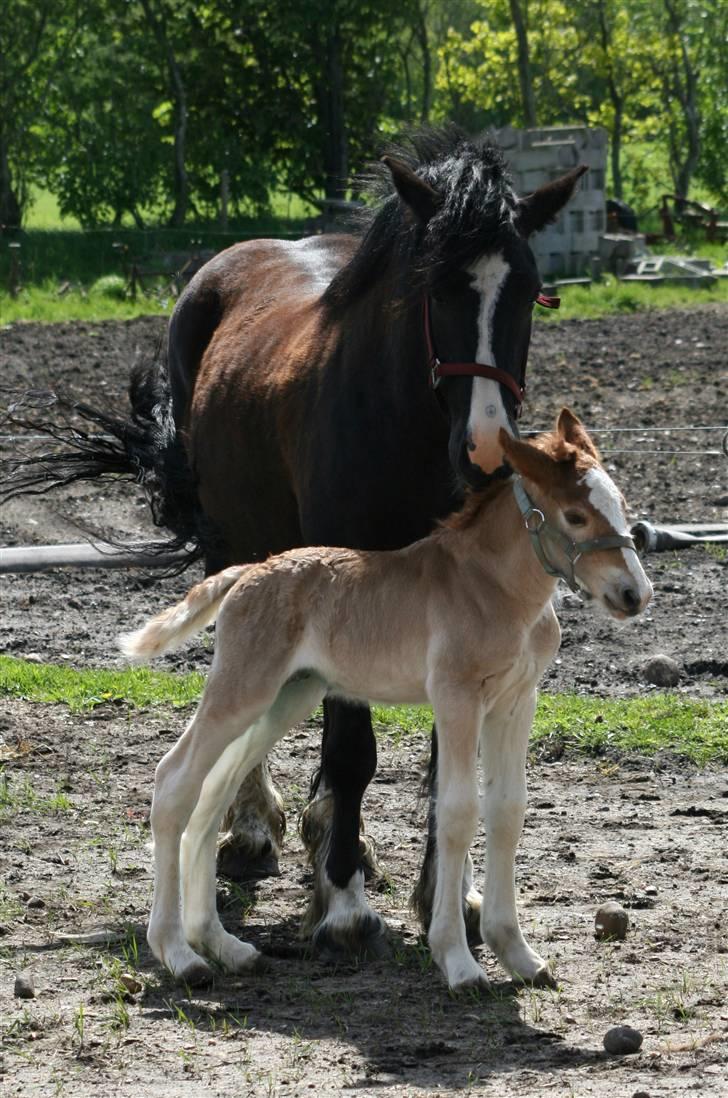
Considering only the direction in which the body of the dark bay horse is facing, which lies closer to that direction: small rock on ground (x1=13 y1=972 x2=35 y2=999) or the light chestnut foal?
the light chestnut foal

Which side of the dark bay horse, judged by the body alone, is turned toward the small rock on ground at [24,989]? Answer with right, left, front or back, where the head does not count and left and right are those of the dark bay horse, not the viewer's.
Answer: right

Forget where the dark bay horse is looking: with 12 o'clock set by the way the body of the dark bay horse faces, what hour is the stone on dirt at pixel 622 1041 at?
The stone on dirt is roughly at 1 o'clock from the dark bay horse.

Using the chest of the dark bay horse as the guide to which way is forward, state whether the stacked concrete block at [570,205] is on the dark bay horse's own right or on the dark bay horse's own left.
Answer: on the dark bay horse's own left

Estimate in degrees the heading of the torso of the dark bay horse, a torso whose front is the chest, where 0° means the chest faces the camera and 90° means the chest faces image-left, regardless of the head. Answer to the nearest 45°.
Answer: approximately 315°

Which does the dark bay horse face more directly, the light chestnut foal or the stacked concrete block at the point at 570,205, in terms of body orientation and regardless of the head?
the light chestnut foal

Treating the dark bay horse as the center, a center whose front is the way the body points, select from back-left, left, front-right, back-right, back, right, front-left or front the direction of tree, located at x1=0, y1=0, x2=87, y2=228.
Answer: back-left

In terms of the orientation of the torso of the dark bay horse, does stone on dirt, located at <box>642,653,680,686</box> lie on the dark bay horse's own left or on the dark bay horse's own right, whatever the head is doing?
on the dark bay horse's own left

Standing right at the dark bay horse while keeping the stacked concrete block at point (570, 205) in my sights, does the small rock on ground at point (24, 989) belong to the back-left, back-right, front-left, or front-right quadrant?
back-left
